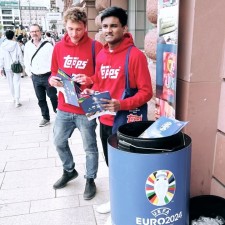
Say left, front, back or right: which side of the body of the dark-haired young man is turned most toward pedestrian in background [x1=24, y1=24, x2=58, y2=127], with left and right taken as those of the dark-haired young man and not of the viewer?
right

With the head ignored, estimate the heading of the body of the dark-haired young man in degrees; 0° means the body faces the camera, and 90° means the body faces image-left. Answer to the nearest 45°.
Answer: approximately 45°

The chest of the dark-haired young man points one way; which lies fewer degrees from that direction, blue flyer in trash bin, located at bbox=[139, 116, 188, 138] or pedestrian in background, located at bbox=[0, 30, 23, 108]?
the blue flyer in trash bin

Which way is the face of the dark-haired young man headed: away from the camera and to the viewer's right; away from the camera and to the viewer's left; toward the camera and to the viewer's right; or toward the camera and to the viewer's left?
toward the camera and to the viewer's left

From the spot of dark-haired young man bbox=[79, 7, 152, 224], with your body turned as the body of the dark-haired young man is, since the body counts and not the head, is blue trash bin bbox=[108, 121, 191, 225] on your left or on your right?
on your left
